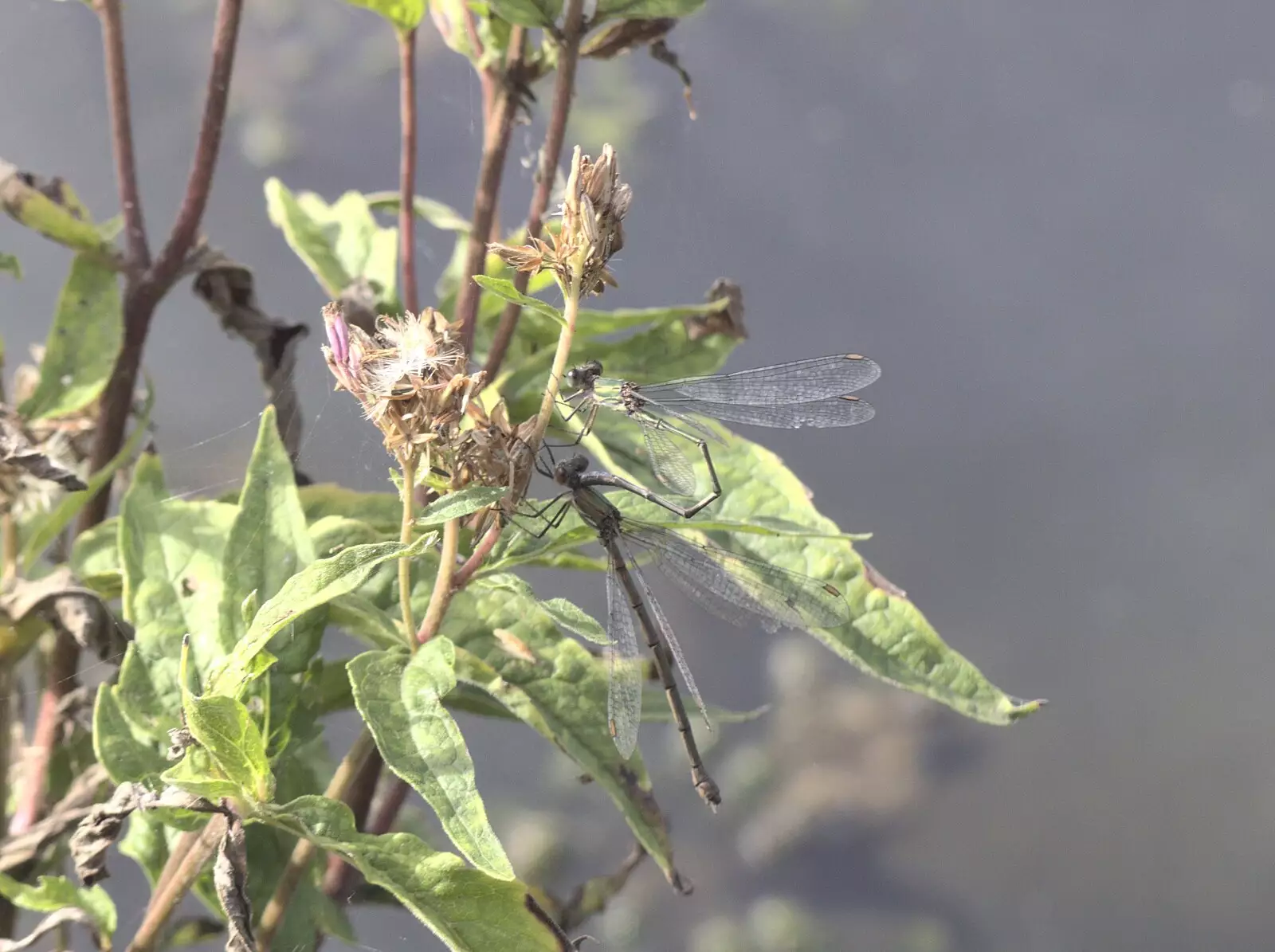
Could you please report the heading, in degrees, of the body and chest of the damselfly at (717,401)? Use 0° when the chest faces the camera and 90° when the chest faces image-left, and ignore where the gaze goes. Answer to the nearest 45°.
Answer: approximately 90°
